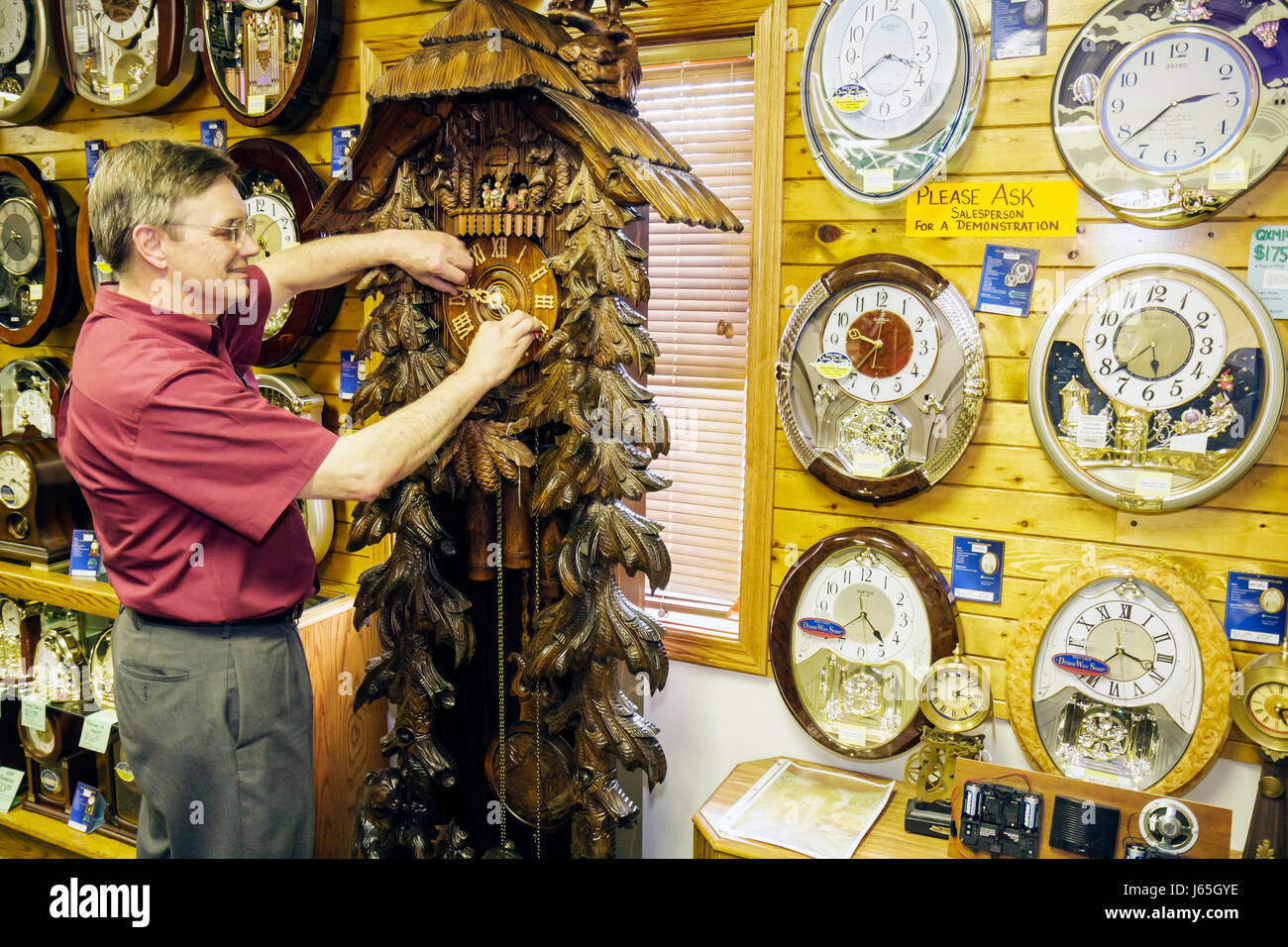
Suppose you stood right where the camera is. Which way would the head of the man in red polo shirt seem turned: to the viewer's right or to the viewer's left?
to the viewer's right

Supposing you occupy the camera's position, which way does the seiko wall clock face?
facing the viewer

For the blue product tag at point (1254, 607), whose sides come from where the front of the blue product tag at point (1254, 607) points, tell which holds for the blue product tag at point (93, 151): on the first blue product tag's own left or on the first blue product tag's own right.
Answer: on the first blue product tag's own right

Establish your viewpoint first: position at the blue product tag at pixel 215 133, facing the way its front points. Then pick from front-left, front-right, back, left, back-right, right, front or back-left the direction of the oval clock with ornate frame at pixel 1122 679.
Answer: left

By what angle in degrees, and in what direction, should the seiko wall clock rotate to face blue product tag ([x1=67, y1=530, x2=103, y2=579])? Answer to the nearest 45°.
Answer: approximately 90° to its right

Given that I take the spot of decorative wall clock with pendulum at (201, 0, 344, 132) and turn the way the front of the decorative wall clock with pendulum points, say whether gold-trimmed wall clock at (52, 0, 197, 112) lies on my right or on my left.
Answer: on my right

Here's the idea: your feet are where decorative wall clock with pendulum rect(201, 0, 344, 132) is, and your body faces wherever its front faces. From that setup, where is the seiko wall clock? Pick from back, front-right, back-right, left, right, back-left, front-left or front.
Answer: left

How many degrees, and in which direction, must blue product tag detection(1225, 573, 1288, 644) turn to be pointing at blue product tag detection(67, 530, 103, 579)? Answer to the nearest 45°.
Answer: approximately 90° to its right
